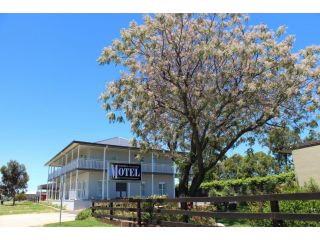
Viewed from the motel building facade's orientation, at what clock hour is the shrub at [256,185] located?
The shrub is roughly at 10 o'clock from the motel building facade.

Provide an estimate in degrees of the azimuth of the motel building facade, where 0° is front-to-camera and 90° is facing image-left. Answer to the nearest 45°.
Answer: approximately 0°

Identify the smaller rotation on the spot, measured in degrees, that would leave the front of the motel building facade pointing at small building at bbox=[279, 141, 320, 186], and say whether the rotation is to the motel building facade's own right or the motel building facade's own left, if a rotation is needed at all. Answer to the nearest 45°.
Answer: approximately 45° to the motel building facade's own left

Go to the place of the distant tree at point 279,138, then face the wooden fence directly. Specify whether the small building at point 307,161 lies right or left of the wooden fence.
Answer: left

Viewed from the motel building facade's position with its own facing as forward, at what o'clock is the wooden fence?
The wooden fence is roughly at 12 o'clock from the motel building facade.
